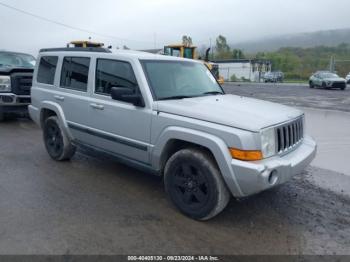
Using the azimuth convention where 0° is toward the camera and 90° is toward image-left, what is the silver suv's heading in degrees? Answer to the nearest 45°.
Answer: approximately 315°
